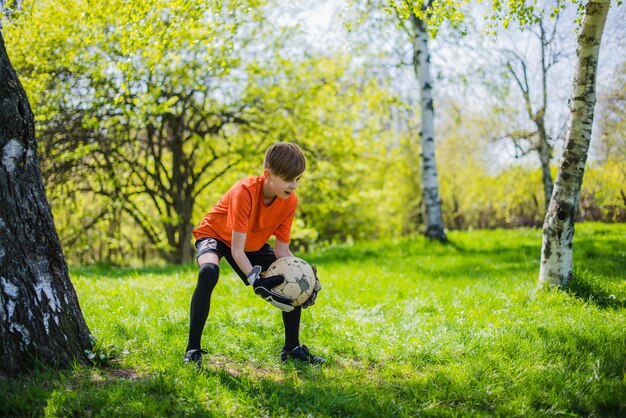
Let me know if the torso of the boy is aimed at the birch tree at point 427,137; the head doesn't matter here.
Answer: no

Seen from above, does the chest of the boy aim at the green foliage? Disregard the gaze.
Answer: no

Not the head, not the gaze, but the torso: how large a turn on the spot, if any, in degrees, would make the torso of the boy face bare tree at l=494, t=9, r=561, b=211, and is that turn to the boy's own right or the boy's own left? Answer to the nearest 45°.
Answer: approximately 90° to the boy's own left

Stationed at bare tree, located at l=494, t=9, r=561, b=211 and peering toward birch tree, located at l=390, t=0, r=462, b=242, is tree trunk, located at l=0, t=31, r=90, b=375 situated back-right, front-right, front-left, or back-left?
front-left

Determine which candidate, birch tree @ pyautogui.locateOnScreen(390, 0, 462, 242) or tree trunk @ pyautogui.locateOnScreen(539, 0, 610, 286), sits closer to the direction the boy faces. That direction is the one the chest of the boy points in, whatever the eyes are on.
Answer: the tree trunk

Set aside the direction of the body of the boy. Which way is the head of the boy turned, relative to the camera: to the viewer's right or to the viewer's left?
to the viewer's right

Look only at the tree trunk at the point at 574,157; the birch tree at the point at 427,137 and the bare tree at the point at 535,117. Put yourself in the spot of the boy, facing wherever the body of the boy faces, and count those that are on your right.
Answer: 0

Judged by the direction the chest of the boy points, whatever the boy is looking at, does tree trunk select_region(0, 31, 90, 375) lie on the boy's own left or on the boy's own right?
on the boy's own right

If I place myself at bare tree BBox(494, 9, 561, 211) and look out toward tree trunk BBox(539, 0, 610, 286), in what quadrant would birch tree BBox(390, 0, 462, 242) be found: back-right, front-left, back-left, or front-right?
front-right

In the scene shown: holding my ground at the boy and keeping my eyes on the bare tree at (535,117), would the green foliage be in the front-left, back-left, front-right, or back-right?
back-left

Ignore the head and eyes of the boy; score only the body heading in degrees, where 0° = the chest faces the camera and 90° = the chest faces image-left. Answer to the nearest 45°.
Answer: approximately 315°

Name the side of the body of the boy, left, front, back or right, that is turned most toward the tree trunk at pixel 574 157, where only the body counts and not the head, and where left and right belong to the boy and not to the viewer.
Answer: left
